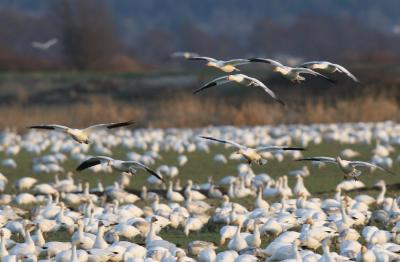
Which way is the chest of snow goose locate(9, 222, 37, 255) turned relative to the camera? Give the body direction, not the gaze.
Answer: to the viewer's right

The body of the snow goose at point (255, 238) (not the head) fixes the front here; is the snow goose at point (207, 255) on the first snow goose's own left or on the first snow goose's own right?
on the first snow goose's own right

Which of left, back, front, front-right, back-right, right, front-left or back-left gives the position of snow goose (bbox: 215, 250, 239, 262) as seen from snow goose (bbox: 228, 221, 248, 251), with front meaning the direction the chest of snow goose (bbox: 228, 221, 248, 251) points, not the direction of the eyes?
front-right

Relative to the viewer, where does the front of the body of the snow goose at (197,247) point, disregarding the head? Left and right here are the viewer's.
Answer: facing to the left of the viewer

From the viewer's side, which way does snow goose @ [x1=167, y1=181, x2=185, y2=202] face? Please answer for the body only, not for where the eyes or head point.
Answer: to the viewer's left

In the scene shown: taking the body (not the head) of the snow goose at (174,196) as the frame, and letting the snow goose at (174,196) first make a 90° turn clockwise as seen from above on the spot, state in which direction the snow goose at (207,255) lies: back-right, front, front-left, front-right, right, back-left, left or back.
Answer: back
